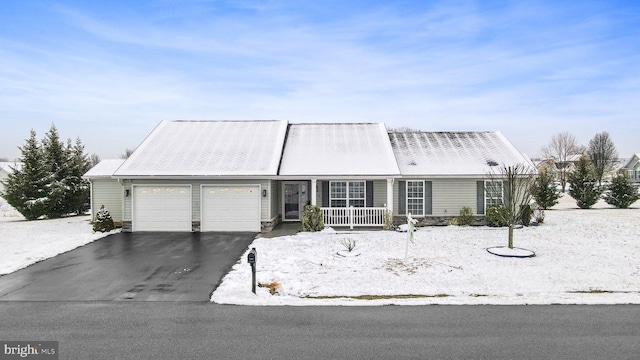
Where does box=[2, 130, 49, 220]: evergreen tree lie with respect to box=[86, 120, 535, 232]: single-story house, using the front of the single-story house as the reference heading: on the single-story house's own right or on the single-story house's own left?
on the single-story house's own right

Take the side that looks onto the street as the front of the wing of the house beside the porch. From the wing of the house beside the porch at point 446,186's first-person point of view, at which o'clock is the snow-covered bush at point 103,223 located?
The snow-covered bush is roughly at 2 o'clock from the wing of the house beside the porch.

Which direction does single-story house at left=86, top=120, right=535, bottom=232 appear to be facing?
toward the camera

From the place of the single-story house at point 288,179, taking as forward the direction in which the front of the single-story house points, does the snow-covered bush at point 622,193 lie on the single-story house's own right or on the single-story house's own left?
on the single-story house's own left

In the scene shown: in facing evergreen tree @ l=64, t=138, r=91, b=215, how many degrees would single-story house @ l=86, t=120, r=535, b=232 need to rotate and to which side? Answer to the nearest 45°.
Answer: approximately 135° to its right

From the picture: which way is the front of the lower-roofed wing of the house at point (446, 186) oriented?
toward the camera

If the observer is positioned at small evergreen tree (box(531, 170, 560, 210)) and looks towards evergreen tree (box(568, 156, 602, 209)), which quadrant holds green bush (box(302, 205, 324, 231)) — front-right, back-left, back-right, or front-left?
back-right

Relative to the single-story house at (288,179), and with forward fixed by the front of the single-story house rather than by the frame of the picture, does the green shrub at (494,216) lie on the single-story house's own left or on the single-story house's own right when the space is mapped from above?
on the single-story house's own left

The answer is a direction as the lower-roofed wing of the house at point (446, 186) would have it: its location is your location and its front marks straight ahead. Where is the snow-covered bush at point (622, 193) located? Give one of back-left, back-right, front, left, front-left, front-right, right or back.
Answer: back-left

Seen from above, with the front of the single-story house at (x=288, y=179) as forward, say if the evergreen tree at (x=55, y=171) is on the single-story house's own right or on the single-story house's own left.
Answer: on the single-story house's own right

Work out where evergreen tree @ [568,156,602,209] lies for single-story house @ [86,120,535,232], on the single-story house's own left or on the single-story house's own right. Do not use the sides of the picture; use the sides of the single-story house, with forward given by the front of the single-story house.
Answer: on the single-story house's own left
